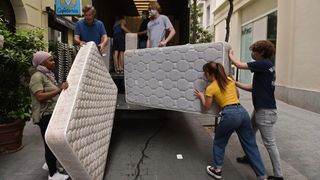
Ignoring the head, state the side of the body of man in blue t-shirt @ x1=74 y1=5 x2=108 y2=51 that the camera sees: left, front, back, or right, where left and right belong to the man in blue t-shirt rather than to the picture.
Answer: front

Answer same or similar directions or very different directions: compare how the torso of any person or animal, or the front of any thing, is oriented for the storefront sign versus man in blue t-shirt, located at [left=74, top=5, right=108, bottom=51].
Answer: same or similar directions

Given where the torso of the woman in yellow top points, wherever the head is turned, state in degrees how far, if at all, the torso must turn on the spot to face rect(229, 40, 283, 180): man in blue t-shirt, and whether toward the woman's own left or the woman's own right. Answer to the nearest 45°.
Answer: approximately 135° to the woman's own right

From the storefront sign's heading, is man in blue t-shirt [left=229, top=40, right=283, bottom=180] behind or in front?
in front

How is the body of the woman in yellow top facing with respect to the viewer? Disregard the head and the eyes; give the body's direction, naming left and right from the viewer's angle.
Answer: facing away from the viewer and to the left of the viewer

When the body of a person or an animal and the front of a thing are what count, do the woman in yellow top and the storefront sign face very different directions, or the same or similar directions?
very different directions

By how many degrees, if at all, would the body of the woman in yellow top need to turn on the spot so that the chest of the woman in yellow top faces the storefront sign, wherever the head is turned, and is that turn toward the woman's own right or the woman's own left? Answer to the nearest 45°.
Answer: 0° — they already face it

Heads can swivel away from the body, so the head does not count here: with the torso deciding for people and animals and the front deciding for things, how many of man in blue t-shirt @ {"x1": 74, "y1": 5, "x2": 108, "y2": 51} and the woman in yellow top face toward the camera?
1

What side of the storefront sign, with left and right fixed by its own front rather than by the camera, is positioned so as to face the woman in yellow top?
front

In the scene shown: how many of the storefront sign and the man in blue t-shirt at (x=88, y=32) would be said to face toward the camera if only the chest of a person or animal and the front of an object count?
2

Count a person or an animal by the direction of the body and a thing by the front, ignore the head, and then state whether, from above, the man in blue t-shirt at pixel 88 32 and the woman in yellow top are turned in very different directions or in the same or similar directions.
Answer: very different directions

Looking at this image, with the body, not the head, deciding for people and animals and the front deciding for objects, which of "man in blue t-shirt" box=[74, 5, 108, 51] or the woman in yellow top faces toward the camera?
the man in blue t-shirt

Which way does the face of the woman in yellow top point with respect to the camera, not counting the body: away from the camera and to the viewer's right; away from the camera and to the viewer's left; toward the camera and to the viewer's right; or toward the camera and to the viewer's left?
away from the camera and to the viewer's left

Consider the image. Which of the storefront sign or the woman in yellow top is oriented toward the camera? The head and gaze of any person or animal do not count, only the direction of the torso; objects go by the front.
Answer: the storefront sign
